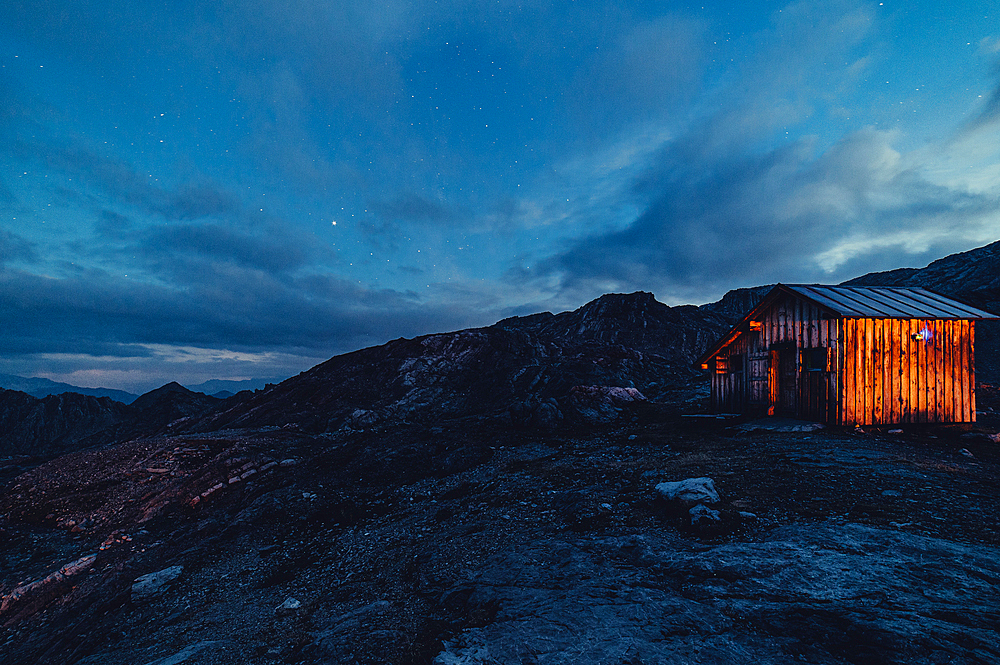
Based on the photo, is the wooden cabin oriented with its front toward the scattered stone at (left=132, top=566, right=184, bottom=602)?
yes

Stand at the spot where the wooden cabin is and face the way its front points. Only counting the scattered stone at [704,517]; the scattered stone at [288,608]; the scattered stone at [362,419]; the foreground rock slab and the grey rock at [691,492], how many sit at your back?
0

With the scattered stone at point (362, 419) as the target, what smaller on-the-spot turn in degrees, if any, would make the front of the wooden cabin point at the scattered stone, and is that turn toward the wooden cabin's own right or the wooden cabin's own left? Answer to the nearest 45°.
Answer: approximately 45° to the wooden cabin's own right

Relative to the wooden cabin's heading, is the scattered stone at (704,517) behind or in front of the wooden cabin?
in front

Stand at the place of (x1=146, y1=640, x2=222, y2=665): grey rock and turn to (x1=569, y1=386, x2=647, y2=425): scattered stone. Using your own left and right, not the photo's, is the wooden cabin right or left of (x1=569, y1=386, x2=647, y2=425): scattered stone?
right

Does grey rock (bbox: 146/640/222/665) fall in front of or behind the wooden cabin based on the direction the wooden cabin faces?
in front

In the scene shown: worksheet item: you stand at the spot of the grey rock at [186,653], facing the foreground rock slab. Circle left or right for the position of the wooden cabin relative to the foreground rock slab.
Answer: left

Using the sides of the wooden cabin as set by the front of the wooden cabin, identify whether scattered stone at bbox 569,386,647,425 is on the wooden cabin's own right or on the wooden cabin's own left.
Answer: on the wooden cabin's own right

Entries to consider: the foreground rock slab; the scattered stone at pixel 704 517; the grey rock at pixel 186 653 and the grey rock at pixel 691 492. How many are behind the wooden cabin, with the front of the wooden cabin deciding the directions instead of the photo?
0

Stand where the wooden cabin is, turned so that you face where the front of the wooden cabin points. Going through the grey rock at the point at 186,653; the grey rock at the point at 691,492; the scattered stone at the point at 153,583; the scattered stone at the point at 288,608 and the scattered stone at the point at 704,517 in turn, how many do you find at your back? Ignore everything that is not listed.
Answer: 0

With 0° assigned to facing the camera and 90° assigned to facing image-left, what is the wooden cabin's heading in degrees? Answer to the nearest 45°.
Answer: approximately 45°

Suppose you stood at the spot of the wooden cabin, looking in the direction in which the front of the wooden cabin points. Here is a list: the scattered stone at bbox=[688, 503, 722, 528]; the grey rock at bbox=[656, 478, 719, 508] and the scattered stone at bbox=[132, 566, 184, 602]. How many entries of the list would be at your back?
0

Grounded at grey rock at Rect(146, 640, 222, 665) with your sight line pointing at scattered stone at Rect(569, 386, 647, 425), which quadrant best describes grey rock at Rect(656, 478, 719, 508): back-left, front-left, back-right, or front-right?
front-right

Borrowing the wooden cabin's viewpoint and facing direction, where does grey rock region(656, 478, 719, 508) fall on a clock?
The grey rock is roughly at 11 o'clock from the wooden cabin.

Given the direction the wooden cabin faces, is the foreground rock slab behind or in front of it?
in front

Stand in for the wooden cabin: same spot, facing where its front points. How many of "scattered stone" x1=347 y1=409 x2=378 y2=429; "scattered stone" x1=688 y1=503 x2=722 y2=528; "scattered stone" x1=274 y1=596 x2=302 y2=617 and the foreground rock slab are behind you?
0
